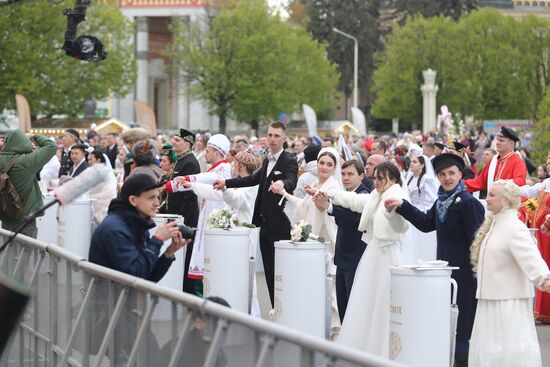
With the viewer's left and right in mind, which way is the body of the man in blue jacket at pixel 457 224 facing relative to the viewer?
facing the viewer and to the left of the viewer

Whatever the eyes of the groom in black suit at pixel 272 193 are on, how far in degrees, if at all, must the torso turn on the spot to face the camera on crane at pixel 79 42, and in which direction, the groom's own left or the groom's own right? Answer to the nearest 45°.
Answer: approximately 90° to the groom's own right

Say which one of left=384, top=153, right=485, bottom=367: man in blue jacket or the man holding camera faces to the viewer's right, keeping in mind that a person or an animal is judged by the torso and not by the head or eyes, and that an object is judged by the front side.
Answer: the man holding camera

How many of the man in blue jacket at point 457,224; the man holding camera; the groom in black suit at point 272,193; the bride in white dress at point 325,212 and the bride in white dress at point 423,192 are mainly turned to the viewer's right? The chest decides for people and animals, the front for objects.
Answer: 1

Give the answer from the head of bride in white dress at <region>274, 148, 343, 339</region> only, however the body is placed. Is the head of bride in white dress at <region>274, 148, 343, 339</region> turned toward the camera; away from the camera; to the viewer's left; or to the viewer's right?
toward the camera

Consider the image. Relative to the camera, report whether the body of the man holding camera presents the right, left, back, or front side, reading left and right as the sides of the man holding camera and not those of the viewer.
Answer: right

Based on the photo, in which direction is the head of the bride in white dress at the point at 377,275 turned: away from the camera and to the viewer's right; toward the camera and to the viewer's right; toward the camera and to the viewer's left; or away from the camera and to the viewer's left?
toward the camera and to the viewer's left

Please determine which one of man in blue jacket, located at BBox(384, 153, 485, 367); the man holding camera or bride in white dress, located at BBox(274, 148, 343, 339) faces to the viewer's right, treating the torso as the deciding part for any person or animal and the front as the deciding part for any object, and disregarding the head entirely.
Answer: the man holding camera

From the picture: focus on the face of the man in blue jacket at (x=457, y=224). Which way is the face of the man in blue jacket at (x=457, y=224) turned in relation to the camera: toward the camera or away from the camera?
toward the camera

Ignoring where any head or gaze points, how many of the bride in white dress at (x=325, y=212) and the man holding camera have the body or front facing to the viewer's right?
1
